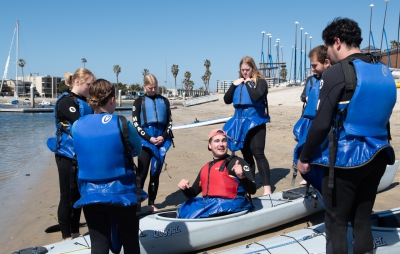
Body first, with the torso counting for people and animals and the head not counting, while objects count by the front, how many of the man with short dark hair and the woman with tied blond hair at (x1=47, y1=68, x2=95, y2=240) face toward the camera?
0

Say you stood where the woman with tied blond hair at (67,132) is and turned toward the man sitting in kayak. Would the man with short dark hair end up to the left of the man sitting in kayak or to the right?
right

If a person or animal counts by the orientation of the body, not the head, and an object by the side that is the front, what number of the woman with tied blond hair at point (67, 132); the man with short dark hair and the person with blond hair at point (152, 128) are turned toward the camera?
1

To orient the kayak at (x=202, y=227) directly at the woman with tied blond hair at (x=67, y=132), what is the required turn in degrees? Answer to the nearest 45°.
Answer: approximately 45° to its right

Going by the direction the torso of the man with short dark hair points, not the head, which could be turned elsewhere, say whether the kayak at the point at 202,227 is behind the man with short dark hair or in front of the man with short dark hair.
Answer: in front

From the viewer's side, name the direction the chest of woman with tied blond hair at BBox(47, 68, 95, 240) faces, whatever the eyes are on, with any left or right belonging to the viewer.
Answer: facing to the right of the viewer

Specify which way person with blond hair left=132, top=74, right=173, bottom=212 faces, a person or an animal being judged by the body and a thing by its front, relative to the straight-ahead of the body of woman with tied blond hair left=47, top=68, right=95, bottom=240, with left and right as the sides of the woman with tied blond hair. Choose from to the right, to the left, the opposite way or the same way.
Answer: to the right

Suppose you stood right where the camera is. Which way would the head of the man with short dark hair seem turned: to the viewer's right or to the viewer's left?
to the viewer's left

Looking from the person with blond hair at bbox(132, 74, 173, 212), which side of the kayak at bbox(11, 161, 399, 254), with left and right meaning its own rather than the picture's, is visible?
right

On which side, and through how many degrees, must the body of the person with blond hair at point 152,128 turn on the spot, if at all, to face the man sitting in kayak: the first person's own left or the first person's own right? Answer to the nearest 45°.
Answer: approximately 45° to the first person's own left
